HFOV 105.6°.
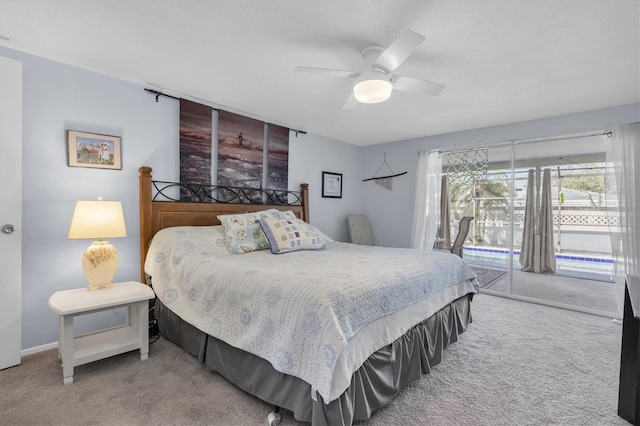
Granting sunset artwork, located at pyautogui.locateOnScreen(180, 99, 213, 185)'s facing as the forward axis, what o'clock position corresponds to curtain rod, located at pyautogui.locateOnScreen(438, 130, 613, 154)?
The curtain rod is roughly at 11 o'clock from the sunset artwork.

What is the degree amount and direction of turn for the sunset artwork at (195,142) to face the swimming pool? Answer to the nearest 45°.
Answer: approximately 45° to its left

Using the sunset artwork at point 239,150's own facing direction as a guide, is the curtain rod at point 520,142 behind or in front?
in front

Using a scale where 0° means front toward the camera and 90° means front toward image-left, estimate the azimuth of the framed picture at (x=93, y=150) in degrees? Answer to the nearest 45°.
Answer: approximately 315°

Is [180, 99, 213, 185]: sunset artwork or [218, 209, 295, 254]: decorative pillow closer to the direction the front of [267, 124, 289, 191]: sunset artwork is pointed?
the decorative pillow

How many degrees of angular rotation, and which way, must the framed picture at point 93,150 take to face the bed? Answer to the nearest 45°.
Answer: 0° — it already faces it

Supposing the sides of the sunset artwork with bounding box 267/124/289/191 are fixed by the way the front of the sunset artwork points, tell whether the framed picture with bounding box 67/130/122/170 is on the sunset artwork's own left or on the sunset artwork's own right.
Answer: on the sunset artwork's own right

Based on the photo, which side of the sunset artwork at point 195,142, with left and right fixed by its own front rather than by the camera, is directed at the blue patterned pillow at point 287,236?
front

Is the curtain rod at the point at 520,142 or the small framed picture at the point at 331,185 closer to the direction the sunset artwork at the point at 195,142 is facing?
the curtain rod

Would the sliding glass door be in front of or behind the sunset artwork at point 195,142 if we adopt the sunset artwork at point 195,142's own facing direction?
in front

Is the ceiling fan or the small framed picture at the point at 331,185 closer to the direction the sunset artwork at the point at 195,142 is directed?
the ceiling fan

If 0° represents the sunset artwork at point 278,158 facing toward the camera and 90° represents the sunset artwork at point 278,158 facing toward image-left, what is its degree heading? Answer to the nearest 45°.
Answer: approximately 315°

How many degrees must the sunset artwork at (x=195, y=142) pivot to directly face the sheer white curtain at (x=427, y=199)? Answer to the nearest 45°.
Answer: approximately 45° to its left

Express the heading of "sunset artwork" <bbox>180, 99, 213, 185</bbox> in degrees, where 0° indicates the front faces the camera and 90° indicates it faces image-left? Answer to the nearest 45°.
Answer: approximately 315°

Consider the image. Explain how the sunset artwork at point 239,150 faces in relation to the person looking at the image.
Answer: facing the viewer and to the right of the viewer

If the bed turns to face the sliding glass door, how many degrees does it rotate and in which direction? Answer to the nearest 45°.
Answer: approximately 90° to its left
